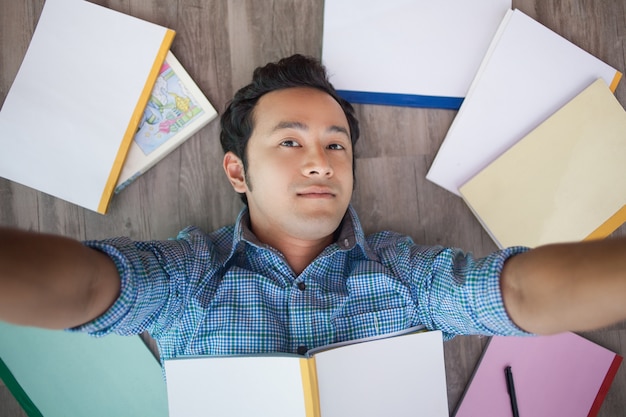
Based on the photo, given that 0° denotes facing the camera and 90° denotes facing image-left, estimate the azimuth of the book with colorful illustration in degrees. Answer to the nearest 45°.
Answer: approximately 0°
